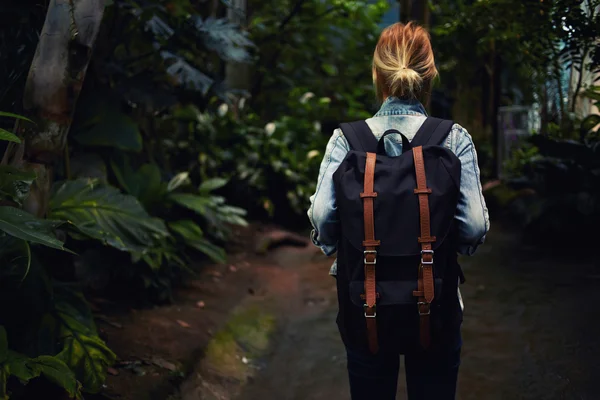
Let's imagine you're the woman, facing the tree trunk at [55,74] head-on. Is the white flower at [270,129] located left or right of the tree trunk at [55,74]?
right

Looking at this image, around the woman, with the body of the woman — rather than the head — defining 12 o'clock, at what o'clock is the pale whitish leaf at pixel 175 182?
The pale whitish leaf is roughly at 11 o'clock from the woman.

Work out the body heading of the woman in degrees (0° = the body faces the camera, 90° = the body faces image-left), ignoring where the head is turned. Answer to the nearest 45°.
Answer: approximately 180°

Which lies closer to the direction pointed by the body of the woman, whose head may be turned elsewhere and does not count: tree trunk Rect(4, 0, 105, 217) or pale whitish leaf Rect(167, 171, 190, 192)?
the pale whitish leaf

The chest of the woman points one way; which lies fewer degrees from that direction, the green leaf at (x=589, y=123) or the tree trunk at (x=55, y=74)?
the green leaf

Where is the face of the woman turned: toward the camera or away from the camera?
away from the camera

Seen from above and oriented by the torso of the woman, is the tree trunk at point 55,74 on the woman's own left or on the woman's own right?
on the woman's own left
